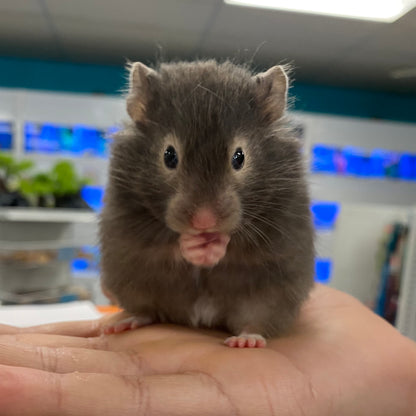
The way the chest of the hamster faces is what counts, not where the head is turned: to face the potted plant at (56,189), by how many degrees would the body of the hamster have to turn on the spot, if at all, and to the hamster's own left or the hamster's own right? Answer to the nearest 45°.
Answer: approximately 135° to the hamster's own right

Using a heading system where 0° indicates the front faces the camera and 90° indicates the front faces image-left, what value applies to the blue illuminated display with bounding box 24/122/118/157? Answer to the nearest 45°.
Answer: approximately 0°

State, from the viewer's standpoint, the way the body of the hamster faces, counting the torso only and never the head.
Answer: toward the camera

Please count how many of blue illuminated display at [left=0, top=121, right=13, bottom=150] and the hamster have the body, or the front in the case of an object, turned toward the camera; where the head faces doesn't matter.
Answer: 2

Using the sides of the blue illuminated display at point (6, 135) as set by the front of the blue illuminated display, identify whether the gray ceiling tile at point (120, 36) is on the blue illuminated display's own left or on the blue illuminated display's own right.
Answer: on the blue illuminated display's own left

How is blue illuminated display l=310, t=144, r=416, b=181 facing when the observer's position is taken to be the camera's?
facing the viewer

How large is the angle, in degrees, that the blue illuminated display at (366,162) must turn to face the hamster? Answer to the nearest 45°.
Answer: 0° — it already faces it

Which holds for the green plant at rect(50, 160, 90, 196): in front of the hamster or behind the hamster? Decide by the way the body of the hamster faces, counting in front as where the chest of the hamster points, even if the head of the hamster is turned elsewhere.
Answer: behind

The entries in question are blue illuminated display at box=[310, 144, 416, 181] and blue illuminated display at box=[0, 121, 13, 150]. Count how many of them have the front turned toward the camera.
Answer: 2

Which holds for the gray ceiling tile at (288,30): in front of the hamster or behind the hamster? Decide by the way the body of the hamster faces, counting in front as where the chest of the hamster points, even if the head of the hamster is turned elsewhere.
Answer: behind
